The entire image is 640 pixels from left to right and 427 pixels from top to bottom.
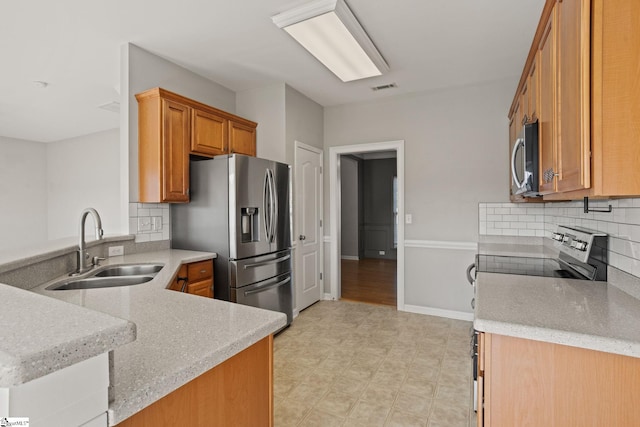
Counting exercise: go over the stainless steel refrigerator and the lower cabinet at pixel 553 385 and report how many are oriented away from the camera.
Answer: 0

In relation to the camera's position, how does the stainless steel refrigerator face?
facing the viewer and to the right of the viewer

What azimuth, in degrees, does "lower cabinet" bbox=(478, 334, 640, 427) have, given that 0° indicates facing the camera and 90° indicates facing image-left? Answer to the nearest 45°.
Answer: approximately 45°

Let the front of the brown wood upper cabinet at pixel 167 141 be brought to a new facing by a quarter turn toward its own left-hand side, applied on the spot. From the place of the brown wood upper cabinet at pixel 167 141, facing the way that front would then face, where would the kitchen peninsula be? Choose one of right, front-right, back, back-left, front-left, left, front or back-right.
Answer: back-right

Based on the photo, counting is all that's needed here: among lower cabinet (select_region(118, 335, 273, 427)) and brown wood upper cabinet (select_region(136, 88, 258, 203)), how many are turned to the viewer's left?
0

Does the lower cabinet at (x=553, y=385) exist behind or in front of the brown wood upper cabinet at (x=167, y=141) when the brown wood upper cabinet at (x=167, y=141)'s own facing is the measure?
in front

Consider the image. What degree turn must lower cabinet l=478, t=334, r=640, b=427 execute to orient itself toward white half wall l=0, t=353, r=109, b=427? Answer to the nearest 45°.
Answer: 0° — it already faces it

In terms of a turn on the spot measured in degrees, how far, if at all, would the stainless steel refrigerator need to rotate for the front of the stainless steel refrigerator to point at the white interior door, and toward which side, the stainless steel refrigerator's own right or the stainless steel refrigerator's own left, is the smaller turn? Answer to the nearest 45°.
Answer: approximately 90° to the stainless steel refrigerator's own left
